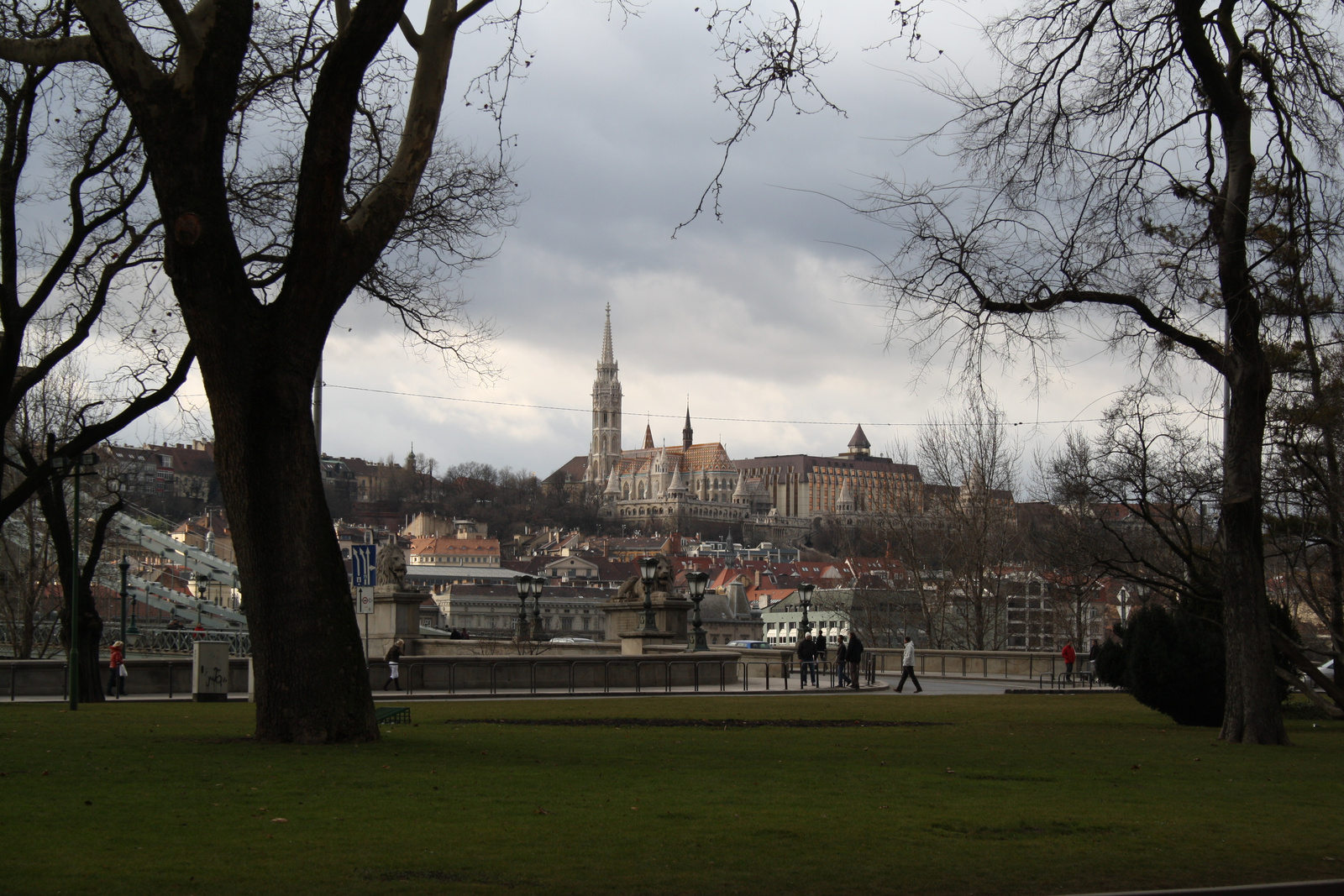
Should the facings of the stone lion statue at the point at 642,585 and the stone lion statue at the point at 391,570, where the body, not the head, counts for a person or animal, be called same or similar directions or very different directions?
same or similar directions

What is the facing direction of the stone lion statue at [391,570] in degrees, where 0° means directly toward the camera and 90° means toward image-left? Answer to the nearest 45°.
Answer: approximately 315°
